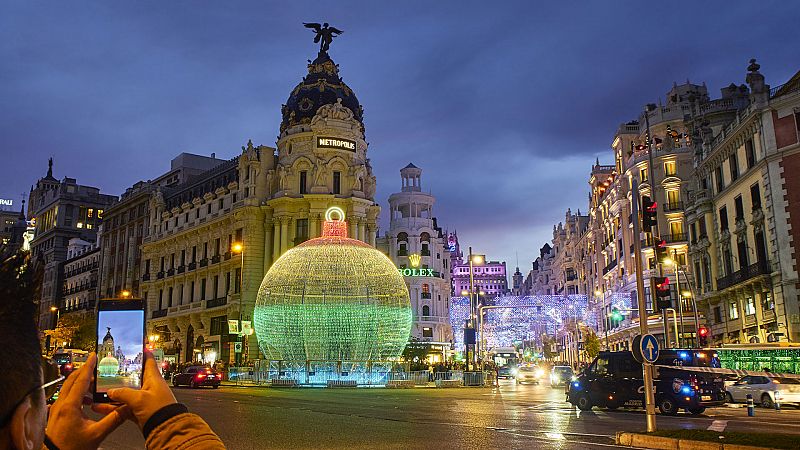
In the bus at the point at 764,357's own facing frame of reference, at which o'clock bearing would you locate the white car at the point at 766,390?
The white car is roughly at 9 o'clock from the bus.

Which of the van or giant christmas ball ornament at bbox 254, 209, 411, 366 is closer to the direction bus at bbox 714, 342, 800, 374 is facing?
the giant christmas ball ornament

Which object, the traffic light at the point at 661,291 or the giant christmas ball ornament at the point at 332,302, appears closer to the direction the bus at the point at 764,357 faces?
the giant christmas ball ornament

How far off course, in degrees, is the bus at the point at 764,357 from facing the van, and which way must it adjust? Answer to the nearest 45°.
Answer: approximately 90° to its left

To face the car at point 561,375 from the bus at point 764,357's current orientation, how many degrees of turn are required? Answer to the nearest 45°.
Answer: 0° — it already faces it

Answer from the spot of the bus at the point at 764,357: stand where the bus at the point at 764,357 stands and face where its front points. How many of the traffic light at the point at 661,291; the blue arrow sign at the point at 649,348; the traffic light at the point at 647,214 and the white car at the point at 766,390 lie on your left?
4

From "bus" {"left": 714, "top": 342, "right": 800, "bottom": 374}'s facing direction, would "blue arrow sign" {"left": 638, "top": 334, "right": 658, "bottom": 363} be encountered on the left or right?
on its left

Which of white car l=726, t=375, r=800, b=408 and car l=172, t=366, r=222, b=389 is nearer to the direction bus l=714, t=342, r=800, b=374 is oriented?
the car

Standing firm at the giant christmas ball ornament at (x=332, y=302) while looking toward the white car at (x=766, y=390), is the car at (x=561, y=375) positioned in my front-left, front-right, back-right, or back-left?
front-left

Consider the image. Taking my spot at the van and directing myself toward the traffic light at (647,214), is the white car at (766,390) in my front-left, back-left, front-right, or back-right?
back-left

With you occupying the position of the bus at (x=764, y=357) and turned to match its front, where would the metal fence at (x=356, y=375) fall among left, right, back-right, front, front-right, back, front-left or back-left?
front

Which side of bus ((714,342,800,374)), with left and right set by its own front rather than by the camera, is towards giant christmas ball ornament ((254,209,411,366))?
front

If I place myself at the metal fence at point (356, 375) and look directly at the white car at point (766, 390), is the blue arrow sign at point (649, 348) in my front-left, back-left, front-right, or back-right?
front-right

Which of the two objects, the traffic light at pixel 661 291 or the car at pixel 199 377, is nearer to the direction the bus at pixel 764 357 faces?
the car

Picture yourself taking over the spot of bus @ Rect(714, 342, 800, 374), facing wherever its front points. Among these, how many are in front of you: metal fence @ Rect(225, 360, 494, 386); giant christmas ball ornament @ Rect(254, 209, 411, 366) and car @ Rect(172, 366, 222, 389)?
3

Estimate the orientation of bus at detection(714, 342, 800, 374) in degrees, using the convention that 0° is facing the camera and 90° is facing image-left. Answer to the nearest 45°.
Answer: approximately 90°
